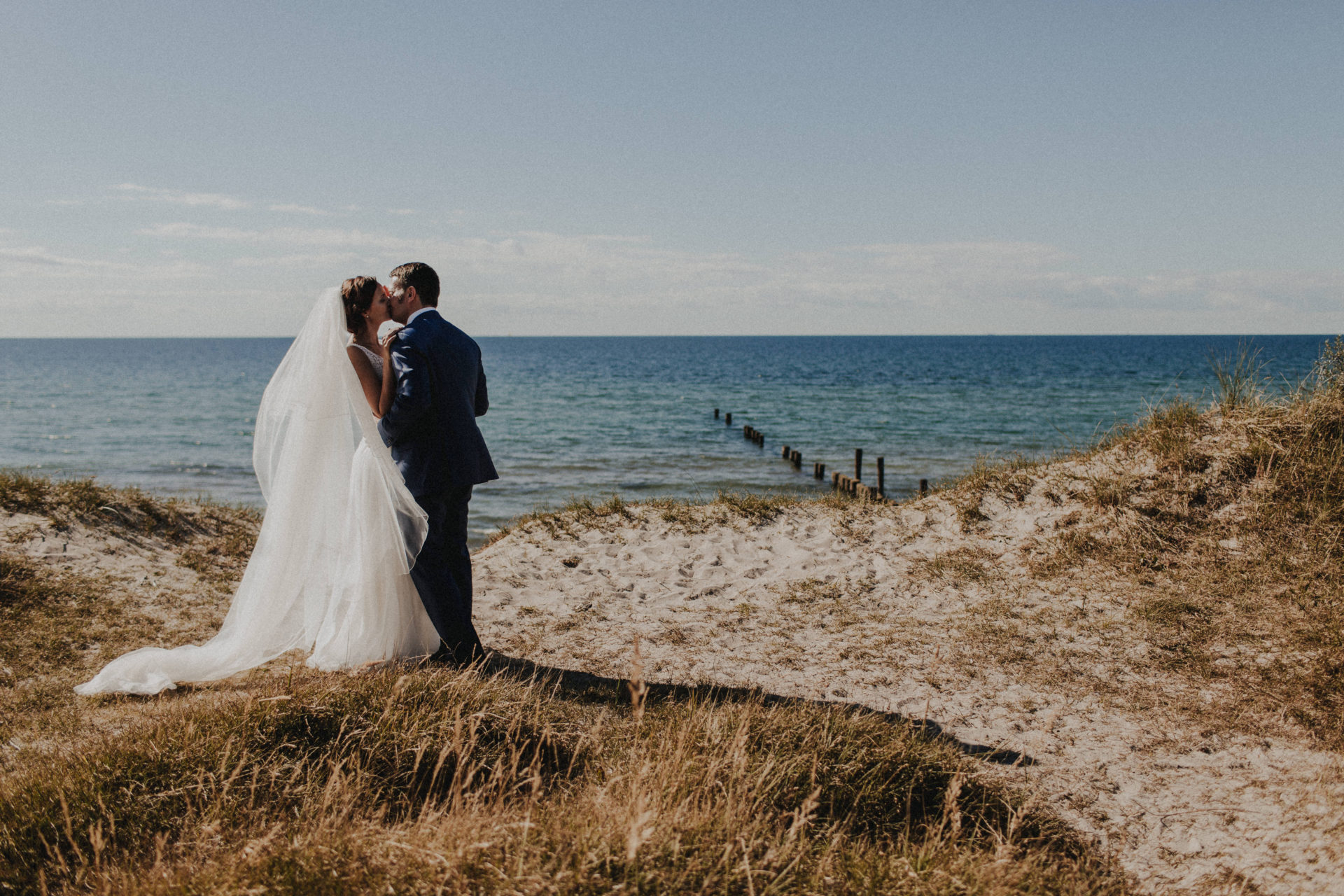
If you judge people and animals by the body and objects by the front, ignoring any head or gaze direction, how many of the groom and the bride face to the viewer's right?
1

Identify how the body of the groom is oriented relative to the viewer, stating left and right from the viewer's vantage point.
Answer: facing away from the viewer and to the left of the viewer

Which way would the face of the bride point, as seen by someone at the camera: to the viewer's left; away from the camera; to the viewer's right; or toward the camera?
to the viewer's right

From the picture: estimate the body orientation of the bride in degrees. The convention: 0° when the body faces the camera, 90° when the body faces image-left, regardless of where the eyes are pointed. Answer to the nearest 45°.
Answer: approximately 270°

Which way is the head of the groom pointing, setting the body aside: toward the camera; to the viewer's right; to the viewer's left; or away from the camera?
to the viewer's left
